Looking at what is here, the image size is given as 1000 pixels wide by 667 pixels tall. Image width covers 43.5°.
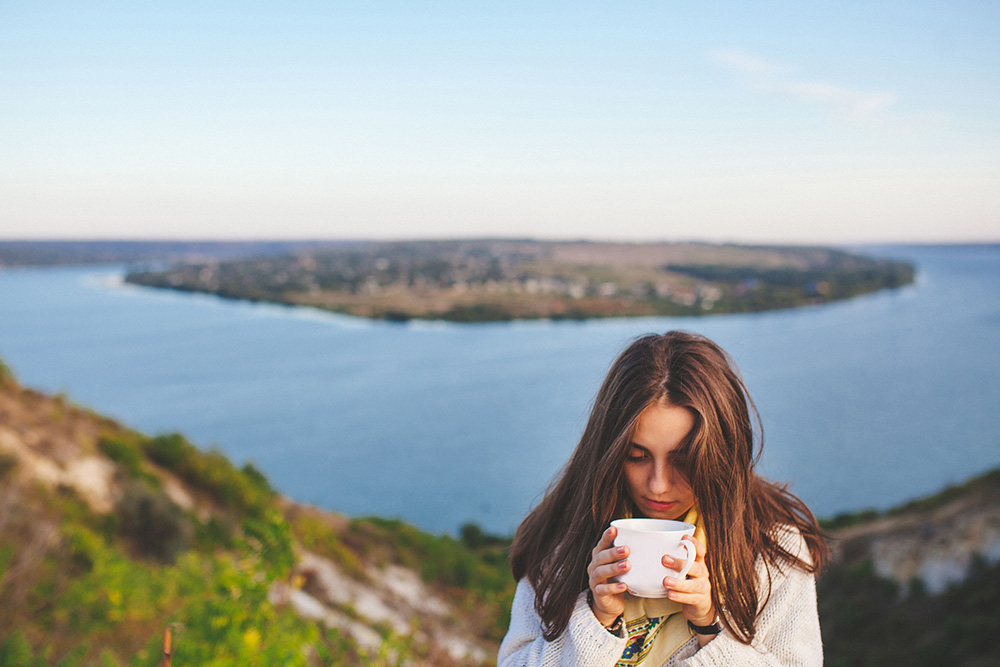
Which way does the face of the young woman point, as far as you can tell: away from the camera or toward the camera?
toward the camera

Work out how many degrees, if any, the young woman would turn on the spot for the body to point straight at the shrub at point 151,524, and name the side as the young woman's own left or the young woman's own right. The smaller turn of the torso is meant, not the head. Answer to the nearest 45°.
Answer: approximately 135° to the young woman's own right

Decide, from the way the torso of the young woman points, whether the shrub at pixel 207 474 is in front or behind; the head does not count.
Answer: behind

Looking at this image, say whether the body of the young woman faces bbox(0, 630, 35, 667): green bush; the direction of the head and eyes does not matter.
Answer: no

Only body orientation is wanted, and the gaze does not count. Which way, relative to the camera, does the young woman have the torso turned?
toward the camera
